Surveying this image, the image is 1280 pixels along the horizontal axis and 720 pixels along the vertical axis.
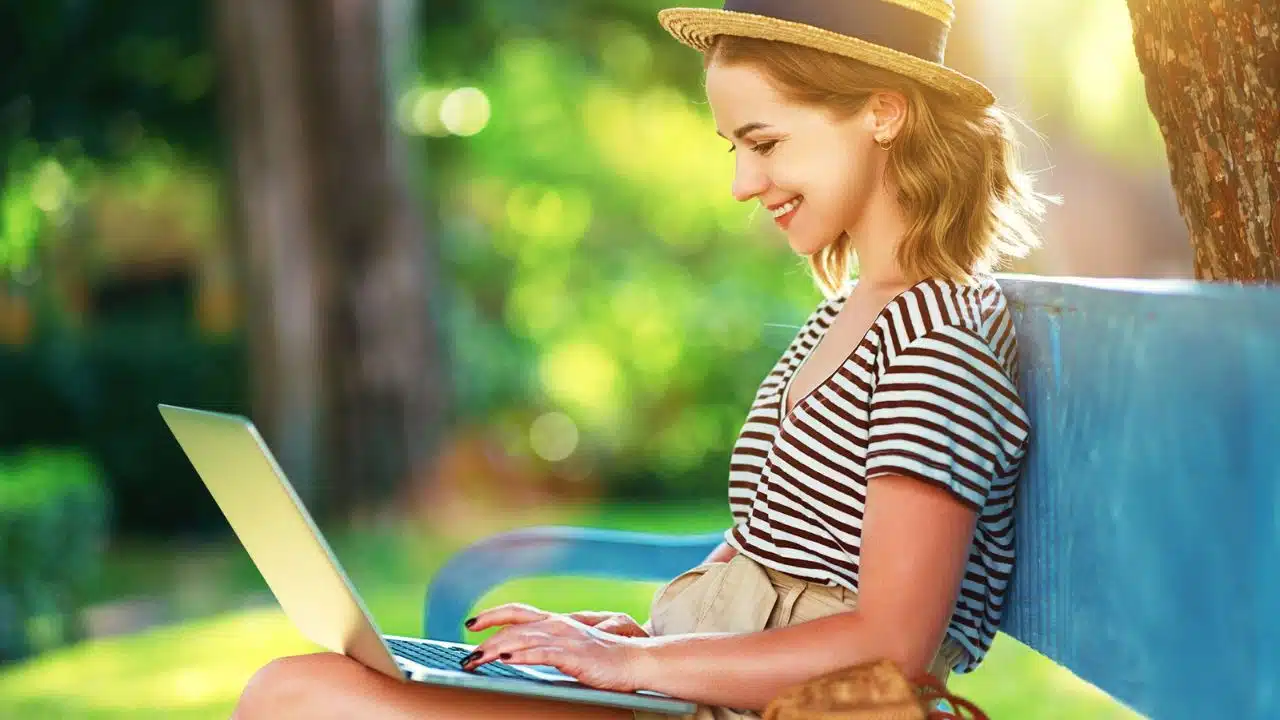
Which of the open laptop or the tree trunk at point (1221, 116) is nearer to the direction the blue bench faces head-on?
the open laptop

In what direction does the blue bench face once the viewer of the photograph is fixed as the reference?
facing the viewer and to the left of the viewer

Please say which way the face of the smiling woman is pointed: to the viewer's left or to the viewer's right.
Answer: to the viewer's left

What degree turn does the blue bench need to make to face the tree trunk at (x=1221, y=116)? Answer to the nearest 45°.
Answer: approximately 135° to its right
